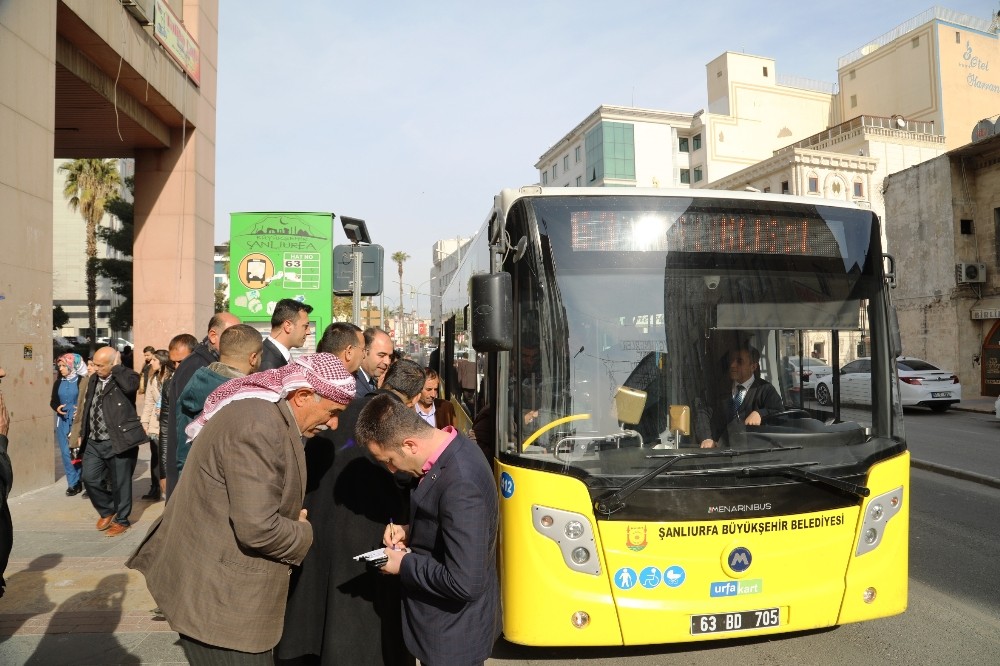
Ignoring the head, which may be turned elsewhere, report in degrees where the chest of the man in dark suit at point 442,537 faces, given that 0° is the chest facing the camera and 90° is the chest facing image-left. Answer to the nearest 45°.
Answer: approximately 90°

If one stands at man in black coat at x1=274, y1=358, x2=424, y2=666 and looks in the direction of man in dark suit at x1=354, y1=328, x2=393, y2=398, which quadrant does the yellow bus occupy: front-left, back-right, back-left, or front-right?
front-right

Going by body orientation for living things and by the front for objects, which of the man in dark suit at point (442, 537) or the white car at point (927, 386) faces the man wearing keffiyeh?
the man in dark suit

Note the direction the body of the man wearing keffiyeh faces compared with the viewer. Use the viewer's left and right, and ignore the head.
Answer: facing to the right of the viewer

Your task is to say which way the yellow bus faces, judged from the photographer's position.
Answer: facing the viewer

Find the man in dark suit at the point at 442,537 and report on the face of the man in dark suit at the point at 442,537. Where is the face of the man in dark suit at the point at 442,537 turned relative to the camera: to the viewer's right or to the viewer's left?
to the viewer's left

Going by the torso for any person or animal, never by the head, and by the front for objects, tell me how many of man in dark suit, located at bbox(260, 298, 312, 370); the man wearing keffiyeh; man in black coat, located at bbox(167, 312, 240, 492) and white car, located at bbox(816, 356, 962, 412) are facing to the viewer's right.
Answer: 3

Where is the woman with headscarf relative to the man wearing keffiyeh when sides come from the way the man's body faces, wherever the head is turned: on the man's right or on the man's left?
on the man's left

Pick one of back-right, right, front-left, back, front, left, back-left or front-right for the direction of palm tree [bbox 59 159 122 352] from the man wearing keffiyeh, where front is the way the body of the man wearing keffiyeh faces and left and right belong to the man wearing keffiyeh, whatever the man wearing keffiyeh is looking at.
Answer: left

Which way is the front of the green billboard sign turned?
toward the camera

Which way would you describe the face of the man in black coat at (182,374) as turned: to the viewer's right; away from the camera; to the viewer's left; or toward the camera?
to the viewer's right
